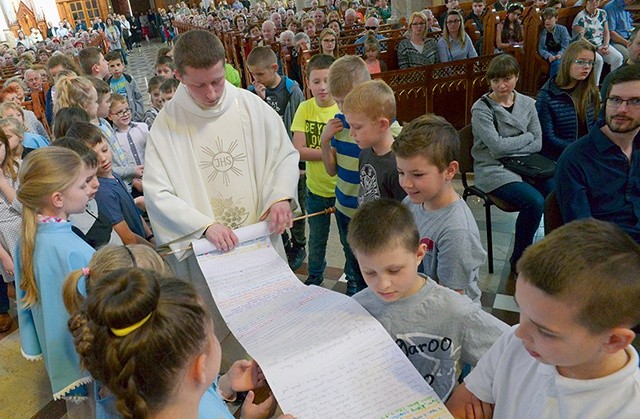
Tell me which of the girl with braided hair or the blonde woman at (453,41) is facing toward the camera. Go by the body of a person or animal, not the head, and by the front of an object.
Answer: the blonde woman

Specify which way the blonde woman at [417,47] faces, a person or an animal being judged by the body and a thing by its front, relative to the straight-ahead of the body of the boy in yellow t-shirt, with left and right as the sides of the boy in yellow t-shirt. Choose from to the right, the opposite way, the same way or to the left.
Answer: the same way

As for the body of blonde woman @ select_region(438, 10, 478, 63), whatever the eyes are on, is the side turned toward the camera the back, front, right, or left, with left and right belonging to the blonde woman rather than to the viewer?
front

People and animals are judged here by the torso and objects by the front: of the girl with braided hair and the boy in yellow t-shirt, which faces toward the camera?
the boy in yellow t-shirt

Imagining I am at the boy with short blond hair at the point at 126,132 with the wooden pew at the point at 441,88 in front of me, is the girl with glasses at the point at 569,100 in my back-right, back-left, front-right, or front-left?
front-right

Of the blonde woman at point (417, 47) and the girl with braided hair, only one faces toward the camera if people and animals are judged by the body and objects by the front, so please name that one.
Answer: the blonde woman

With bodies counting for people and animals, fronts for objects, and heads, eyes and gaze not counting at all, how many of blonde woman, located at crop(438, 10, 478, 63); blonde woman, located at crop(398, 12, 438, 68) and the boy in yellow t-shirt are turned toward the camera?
3

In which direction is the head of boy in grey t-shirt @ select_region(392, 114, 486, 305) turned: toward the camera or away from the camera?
toward the camera

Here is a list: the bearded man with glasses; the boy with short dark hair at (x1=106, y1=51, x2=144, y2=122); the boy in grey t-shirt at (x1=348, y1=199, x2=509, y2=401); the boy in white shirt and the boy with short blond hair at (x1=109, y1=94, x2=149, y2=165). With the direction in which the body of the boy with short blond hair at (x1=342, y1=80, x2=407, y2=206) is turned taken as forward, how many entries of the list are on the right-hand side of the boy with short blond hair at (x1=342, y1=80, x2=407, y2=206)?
2

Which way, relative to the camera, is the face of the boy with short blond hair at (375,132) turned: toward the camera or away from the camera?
toward the camera

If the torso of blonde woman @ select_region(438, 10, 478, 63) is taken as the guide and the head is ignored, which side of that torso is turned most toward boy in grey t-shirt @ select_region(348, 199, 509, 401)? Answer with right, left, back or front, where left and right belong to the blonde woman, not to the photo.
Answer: front

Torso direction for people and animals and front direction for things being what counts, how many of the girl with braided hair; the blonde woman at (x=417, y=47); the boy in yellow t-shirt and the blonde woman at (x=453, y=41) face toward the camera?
3

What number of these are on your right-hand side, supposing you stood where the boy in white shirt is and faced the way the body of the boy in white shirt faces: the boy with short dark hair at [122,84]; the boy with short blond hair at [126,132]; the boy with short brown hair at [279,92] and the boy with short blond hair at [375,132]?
4

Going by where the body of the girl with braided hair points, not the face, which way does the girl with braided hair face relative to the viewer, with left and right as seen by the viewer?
facing away from the viewer and to the right of the viewer

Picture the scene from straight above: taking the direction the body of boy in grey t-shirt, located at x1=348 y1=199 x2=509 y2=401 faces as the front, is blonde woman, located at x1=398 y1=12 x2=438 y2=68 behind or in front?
behind

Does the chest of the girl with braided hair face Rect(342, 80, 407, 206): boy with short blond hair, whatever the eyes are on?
yes

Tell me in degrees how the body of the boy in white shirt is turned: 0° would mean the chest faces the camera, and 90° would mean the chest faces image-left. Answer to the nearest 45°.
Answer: approximately 45°

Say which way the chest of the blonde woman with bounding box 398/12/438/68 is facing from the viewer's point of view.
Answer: toward the camera
